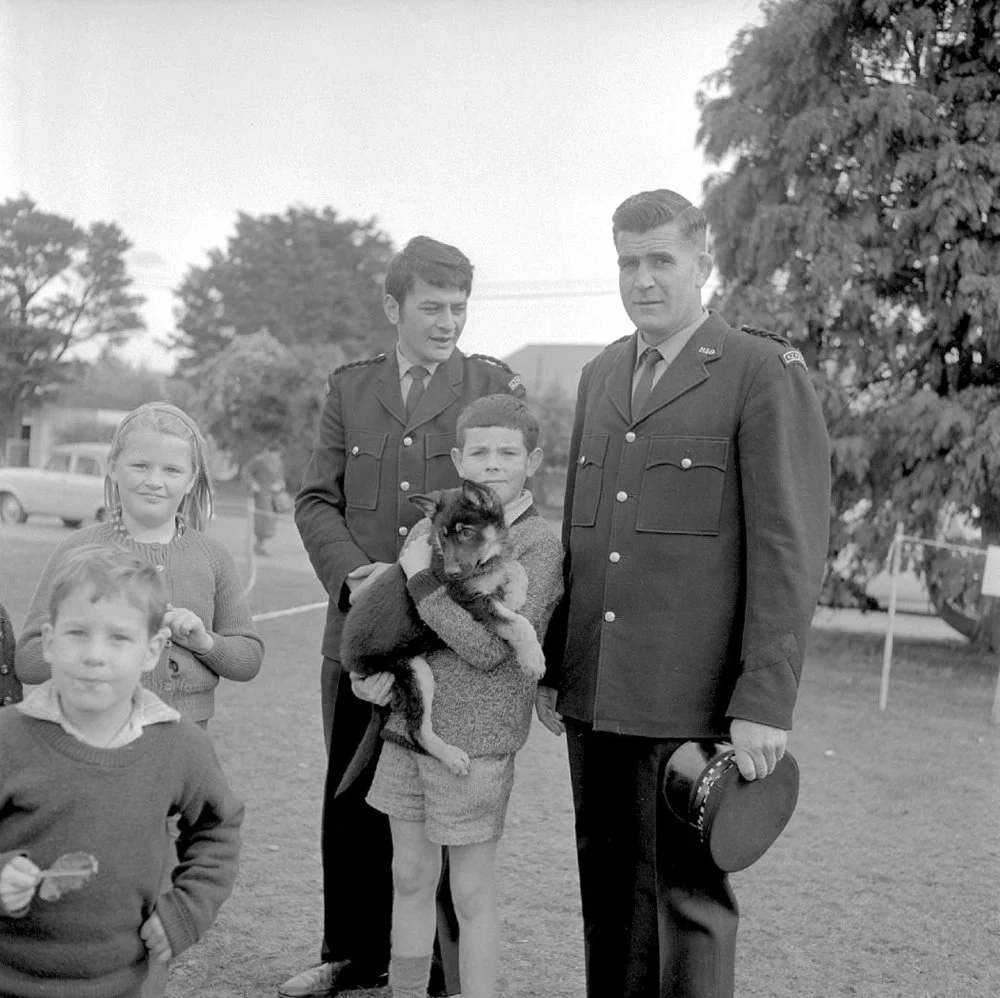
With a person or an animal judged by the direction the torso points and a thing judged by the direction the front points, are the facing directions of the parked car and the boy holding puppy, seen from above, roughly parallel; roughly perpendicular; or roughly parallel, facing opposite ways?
roughly perpendicular

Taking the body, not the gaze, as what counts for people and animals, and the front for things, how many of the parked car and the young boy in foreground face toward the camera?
1

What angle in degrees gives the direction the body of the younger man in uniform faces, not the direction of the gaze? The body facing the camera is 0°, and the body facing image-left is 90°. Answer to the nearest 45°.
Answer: approximately 0°

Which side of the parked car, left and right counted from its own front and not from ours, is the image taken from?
left

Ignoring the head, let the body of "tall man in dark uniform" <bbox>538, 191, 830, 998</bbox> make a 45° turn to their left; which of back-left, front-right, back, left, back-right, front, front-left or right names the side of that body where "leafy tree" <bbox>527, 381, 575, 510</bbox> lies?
back

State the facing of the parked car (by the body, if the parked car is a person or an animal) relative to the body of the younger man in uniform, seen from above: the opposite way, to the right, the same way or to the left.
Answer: to the right

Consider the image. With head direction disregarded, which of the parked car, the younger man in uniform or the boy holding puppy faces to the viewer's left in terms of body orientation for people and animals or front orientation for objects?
the parked car
